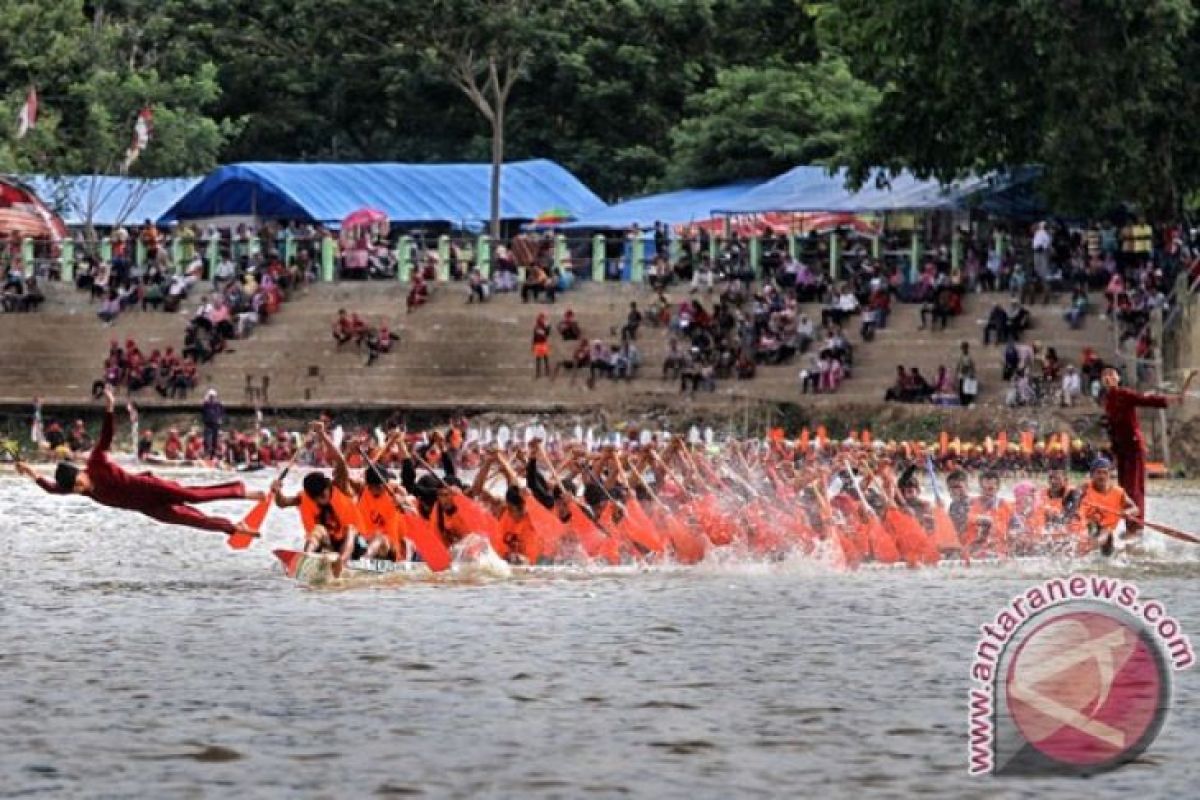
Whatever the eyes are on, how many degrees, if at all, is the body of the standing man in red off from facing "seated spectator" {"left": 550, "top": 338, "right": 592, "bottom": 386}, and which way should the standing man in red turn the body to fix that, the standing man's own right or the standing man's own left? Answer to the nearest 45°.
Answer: approximately 90° to the standing man's own right

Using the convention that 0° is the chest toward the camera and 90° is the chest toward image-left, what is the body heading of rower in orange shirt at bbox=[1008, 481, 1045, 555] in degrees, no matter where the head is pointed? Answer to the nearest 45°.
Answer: approximately 45°

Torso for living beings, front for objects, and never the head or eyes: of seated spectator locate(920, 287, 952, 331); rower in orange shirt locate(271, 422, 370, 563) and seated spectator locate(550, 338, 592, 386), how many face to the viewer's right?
0

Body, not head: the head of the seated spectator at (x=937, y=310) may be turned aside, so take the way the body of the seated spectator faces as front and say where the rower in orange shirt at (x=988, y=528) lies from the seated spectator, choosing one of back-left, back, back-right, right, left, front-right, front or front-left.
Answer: front-left

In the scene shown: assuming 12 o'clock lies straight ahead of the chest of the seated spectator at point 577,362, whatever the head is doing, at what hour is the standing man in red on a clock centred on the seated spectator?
The standing man in red is roughly at 10 o'clock from the seated spectator.

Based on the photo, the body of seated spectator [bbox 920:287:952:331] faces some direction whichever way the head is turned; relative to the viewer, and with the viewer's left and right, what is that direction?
facing the viewer and to the left of the viewer

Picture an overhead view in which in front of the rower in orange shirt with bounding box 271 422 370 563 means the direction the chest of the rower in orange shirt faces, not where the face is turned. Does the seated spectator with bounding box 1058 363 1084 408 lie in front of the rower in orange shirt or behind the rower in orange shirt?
behind

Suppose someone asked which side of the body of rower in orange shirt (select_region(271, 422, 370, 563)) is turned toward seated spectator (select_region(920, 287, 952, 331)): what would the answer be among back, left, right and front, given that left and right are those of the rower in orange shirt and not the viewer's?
back

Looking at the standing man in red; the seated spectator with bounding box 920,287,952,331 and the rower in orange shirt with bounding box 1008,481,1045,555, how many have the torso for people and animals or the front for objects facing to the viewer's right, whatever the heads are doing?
0
